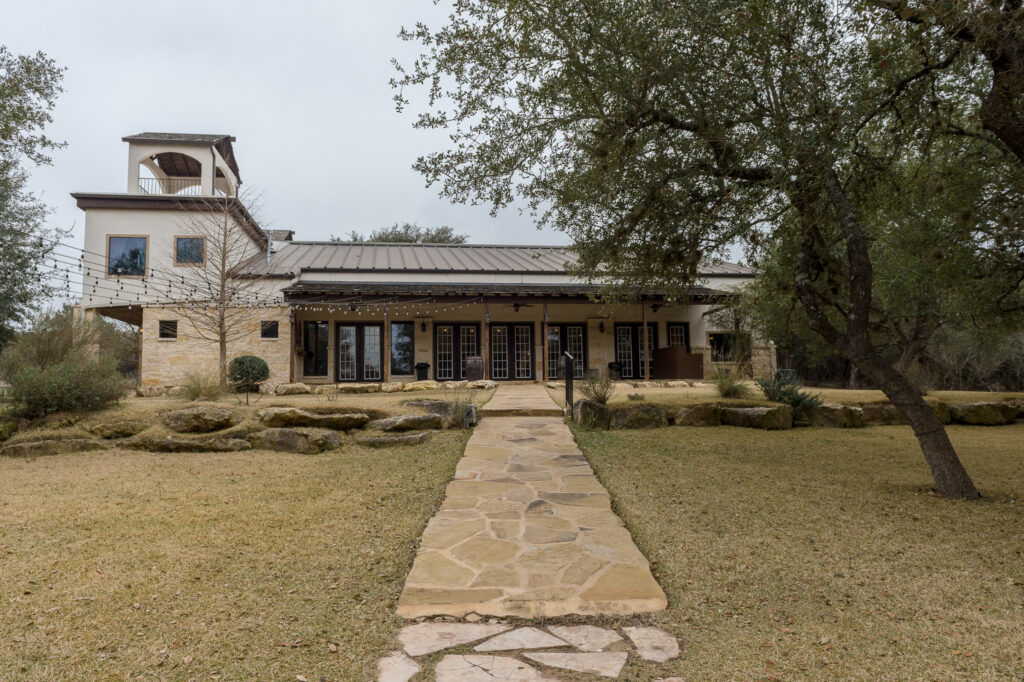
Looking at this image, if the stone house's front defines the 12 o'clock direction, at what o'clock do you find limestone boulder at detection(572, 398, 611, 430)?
The limestone boulder is roughly at 11 o'clock from the stone house.

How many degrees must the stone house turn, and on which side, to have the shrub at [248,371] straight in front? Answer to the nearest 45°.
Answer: approximately 45° to its right

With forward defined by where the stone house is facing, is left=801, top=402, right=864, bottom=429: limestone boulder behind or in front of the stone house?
in front

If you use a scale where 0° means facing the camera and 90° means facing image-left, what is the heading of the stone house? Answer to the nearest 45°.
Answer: approximately 0°

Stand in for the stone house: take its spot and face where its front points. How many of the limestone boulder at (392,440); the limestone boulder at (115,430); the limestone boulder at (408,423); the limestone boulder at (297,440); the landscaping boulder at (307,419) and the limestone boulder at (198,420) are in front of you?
6

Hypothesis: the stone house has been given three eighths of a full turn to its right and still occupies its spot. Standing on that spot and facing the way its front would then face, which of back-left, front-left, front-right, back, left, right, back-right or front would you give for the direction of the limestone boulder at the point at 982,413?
back

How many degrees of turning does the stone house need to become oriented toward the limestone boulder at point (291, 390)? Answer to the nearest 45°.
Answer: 0° — it already faces it

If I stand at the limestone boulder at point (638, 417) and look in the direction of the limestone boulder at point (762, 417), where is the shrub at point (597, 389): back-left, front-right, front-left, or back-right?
back-left

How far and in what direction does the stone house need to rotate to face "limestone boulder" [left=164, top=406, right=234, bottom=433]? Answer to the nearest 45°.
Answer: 0° — it already faces it

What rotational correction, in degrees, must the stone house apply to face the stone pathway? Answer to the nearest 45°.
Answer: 0° — it already faces it

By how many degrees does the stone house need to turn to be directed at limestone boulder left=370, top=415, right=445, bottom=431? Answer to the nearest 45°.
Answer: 0° — it already faces it

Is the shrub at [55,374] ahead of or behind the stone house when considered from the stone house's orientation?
ahead

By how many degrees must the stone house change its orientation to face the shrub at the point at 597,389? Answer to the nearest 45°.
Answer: approximately 45° to its left

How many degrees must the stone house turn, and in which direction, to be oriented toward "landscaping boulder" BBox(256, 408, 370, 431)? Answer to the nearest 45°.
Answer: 0° — it already faces it

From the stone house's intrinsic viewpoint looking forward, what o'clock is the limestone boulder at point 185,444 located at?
The limestone boulder is roughly at 12 o'clock from the stone house.

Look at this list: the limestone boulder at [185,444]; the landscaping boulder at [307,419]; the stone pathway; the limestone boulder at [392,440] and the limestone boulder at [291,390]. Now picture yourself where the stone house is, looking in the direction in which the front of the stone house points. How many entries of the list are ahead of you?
5

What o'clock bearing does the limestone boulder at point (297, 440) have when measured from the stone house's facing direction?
The limestone boulder is roughly at 12 o'clock from the stone house.
